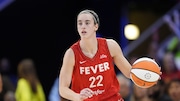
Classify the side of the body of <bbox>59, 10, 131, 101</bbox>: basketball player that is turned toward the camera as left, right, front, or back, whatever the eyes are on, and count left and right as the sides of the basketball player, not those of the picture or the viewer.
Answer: front

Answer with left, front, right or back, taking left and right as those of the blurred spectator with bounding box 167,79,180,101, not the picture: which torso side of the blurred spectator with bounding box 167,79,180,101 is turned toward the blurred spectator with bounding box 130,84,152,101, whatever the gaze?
right

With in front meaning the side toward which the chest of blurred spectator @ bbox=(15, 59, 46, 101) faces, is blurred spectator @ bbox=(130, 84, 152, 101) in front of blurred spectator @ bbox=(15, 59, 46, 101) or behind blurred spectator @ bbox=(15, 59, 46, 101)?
behind

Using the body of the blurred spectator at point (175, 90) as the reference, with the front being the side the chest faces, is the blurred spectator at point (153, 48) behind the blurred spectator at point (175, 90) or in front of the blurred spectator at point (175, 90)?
behind

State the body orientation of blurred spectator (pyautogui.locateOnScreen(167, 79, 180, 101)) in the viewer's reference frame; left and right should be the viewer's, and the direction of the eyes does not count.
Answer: facing the viewer
